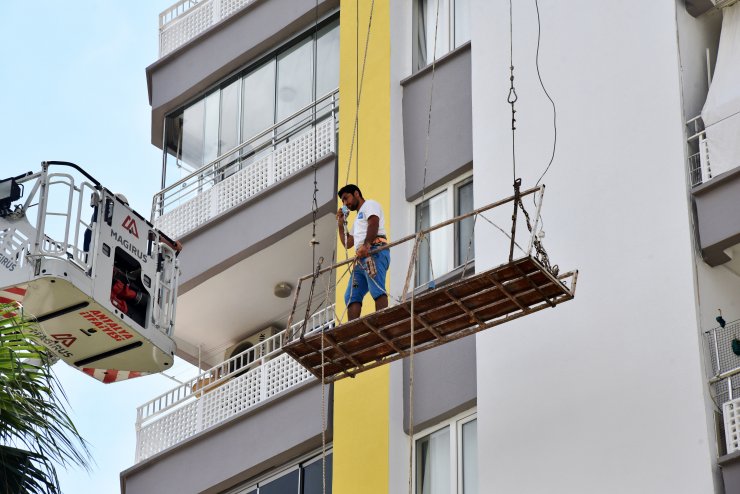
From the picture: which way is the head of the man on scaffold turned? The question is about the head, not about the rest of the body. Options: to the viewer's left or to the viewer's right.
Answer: to the viewer's left

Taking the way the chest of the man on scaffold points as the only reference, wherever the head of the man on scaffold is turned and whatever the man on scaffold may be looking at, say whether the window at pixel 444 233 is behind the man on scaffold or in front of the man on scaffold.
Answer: behind

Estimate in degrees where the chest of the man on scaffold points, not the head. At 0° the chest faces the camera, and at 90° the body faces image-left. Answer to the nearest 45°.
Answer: approximately 45°

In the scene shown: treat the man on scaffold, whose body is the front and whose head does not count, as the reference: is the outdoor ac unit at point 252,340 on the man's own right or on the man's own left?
on the man's own right

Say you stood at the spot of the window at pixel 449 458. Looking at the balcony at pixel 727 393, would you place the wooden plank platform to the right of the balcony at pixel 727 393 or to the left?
right

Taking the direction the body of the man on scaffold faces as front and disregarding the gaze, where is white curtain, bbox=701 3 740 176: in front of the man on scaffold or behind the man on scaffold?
behind

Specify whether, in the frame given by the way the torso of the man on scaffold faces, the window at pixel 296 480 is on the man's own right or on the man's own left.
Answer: on the man's own right
